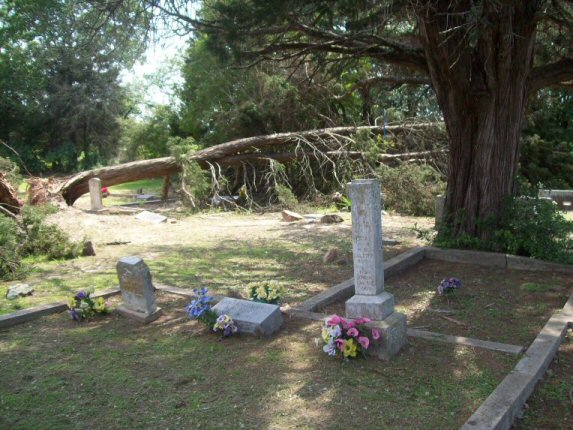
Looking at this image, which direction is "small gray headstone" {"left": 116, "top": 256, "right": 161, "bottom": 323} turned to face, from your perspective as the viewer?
facing the viewer and to the left of the viewer

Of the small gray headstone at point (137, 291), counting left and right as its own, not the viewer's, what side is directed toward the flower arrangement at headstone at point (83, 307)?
right

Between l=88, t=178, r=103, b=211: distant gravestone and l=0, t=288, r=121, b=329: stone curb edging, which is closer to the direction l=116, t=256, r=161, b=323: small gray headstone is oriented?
the stone curb edging

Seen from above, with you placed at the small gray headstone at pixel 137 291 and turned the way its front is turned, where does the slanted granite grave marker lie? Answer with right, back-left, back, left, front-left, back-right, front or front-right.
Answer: left

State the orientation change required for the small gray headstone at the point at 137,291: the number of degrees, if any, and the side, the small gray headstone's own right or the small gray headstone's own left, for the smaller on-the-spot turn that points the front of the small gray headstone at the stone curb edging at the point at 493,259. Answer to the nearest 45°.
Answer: approximately 135° to the small gray headstone's own left

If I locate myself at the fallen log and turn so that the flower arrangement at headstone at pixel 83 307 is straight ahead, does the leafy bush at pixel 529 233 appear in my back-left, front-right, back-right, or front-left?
front-left

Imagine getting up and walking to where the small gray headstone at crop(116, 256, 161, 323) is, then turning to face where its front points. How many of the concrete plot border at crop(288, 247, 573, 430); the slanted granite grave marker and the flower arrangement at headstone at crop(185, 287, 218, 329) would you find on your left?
3

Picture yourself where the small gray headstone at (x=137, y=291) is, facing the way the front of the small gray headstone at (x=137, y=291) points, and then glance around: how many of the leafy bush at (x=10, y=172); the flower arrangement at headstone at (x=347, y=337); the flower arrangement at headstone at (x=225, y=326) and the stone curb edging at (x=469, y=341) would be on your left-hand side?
3

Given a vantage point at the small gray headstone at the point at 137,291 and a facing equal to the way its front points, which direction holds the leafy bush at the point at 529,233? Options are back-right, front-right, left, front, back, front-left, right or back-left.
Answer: back-left

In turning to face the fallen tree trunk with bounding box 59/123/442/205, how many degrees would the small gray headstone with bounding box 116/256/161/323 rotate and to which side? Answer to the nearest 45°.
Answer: approximately 135° to its right

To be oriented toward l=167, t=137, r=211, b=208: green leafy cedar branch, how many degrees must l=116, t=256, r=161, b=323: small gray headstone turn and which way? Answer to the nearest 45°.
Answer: approximately 135° to its right

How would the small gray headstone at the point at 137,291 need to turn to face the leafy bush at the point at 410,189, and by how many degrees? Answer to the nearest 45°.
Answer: approximately 180°

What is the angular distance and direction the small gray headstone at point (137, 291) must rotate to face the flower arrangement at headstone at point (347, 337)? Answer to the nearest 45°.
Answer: approximately 90° to its left

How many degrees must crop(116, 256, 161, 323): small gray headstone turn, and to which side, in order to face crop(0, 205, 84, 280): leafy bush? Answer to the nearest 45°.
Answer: approximately 135° to its right

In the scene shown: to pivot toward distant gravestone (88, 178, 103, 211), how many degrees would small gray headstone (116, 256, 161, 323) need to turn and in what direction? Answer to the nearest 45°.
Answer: approximately 135° to its right

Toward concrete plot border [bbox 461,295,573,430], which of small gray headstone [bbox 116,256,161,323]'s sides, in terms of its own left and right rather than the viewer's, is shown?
left

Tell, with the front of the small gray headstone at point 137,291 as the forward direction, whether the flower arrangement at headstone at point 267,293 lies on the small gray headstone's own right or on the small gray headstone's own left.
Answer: on the small gray headstone's own left

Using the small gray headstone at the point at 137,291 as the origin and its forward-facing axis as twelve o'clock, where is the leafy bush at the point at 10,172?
The leafy bush is roughly at 4 o'clock from the small gray headstone.
